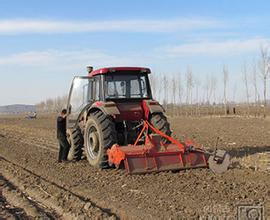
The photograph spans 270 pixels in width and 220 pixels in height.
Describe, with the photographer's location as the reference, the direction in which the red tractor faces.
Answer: facing away from the viewer and to the left of the viewer

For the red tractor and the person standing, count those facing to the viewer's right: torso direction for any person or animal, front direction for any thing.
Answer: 1

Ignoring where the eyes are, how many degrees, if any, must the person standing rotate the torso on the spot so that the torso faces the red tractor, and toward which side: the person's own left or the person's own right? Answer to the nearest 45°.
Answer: approximately 45° to the person's own right

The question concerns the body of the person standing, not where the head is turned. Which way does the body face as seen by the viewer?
to the viewer's right

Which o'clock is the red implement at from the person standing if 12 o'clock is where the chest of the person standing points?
The red implement is roughly at 2 o'clock from the person standing.

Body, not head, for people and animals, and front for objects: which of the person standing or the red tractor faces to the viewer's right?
the person standing
